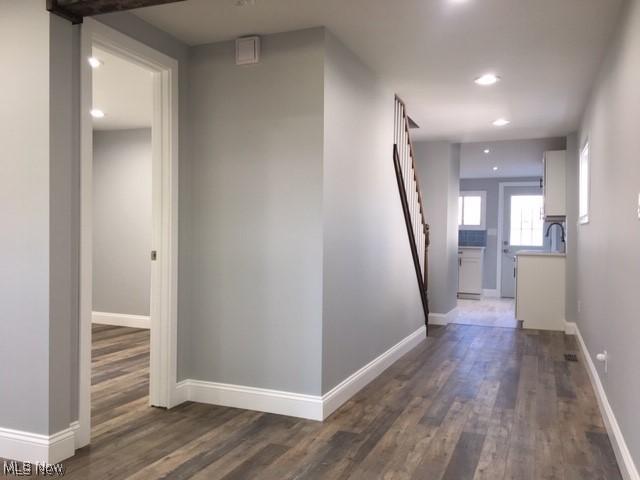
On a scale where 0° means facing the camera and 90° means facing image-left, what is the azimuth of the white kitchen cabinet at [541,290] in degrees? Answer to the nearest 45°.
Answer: approximately 90°

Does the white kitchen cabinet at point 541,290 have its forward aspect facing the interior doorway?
no

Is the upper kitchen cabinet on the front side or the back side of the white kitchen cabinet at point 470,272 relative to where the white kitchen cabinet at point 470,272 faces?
on the front side

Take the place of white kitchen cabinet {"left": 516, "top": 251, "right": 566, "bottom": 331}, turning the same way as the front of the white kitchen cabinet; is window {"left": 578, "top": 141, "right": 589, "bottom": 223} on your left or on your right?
on your left

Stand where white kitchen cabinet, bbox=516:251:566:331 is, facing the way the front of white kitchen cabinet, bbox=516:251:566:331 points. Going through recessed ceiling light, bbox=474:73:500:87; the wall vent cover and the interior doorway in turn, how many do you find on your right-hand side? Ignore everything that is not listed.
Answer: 0

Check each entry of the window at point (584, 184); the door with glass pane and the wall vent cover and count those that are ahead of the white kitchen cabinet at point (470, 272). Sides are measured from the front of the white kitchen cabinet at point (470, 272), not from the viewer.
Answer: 2

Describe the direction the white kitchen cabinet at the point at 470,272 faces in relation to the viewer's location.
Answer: facing the viewer

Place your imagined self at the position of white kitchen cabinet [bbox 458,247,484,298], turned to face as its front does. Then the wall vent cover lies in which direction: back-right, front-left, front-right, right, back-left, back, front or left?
front

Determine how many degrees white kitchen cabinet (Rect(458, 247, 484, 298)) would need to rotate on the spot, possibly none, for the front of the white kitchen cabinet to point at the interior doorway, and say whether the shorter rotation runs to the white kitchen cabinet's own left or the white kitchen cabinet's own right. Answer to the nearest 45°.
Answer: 0° — it already faces it

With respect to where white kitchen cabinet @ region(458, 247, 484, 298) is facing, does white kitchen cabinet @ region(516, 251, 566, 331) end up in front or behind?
in front

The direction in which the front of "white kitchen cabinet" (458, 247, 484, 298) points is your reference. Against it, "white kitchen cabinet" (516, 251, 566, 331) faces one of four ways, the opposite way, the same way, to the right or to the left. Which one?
to the right

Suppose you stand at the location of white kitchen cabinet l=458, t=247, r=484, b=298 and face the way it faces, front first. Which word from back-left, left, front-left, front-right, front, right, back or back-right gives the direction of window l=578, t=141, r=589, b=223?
front

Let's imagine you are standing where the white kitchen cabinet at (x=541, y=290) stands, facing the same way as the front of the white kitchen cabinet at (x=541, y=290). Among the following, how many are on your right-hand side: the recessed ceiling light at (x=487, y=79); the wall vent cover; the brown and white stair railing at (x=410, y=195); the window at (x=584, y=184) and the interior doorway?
0
